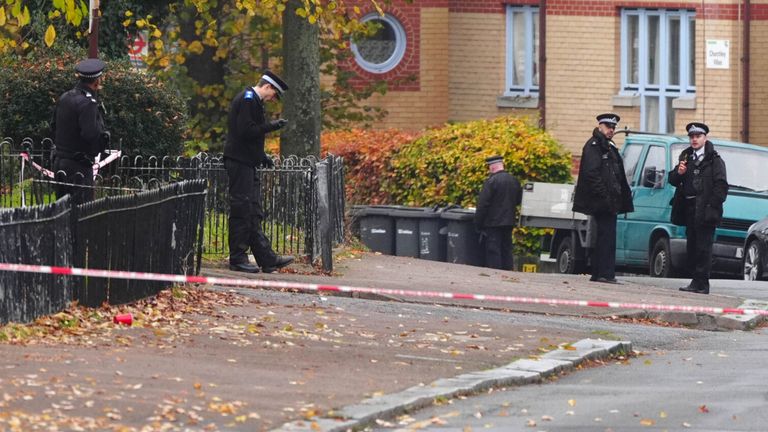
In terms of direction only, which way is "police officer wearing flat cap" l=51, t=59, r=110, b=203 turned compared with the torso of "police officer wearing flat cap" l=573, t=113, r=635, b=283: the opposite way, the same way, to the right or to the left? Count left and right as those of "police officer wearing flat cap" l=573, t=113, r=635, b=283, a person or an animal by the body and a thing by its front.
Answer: to the left

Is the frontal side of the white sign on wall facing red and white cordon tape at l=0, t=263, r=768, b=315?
yes

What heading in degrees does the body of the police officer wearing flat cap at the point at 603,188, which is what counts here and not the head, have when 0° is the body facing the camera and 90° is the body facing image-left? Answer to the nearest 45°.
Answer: approximately 315°

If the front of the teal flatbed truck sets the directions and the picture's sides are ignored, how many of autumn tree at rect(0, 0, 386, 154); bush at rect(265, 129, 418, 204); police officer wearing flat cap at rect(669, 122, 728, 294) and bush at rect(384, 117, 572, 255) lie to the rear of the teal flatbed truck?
3

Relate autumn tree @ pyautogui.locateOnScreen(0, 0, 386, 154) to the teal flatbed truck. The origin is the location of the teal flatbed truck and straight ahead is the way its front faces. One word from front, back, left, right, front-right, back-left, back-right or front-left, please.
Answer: back

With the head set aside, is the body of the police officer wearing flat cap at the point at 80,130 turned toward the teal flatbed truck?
yes

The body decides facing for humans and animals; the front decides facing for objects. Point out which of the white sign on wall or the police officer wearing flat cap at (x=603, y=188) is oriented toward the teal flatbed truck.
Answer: the white sign on wall

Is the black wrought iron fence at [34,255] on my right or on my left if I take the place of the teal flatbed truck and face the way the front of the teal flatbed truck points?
on my right
